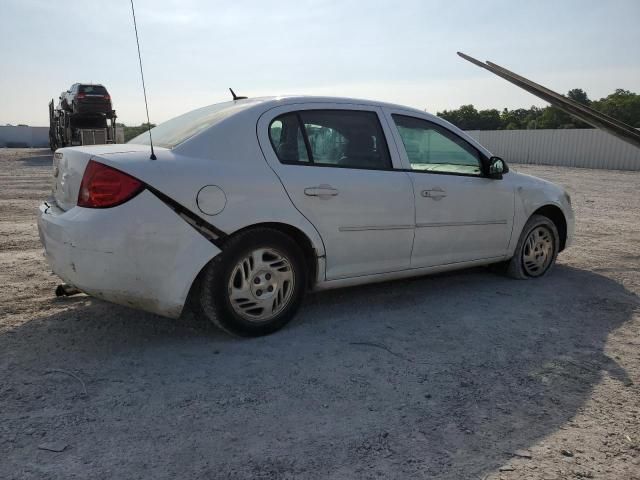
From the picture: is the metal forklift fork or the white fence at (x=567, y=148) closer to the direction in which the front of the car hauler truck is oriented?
the white fence

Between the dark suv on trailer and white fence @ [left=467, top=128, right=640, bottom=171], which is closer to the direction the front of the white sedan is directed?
the white fence

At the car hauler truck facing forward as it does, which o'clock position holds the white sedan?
The white sedan is roughly at 6 o'clock from the car hauler truck.

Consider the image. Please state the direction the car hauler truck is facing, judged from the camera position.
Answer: facing away from the viewer

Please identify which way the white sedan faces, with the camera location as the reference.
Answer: facing away from the viewer and to the right of the viewer

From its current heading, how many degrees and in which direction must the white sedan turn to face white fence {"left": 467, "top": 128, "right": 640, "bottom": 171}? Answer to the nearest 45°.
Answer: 0° — it already faces it

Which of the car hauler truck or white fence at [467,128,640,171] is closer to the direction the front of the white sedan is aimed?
the white fence

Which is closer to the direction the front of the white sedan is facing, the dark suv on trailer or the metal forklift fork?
the metal forklift fork

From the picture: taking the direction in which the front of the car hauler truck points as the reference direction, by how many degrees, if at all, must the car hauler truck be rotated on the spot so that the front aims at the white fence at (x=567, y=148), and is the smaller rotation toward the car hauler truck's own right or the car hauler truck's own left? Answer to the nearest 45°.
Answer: approximately 90° to the car hauler truck's own right

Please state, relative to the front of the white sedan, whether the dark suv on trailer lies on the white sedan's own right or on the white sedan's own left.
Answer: on the white sedan's own left

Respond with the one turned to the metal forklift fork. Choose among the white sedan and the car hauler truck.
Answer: the white sedan
